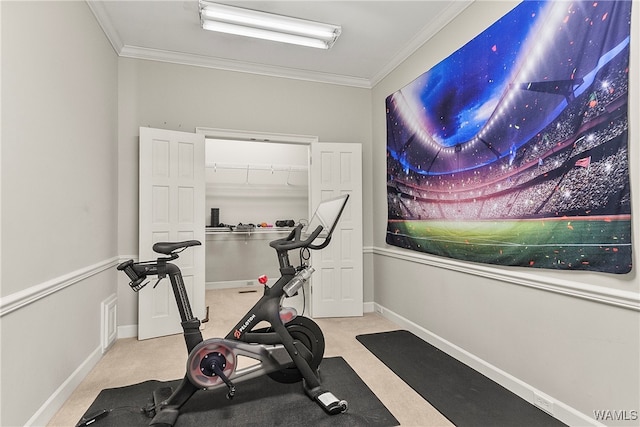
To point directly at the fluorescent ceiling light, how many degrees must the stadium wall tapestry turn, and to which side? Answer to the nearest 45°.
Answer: approximately 45° to its right

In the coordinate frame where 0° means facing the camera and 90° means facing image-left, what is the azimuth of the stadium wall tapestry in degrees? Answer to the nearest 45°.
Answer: approximately 45°

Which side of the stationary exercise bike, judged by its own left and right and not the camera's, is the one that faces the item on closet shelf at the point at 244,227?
left

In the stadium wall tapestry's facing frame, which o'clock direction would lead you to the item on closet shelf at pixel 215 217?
The item on closet shelf is roughly at 2 o'clock from the stadium wall tapestry.

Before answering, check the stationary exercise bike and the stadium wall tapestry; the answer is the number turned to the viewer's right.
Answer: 1

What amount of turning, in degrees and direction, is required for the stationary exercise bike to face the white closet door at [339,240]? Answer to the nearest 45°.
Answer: approximately 45° to its left

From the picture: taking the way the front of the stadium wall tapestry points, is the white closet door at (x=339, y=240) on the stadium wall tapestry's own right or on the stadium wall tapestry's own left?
on the stadium wall tapestry's own right

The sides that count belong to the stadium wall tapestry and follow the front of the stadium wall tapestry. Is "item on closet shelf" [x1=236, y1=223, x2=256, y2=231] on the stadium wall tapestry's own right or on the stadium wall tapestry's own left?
on the stadium wall tapestry's own right

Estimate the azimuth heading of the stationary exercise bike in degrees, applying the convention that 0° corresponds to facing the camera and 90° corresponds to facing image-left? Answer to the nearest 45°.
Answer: approximately 270°

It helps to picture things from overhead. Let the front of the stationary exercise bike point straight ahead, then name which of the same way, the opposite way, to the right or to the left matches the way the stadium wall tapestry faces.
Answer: the opposite way
